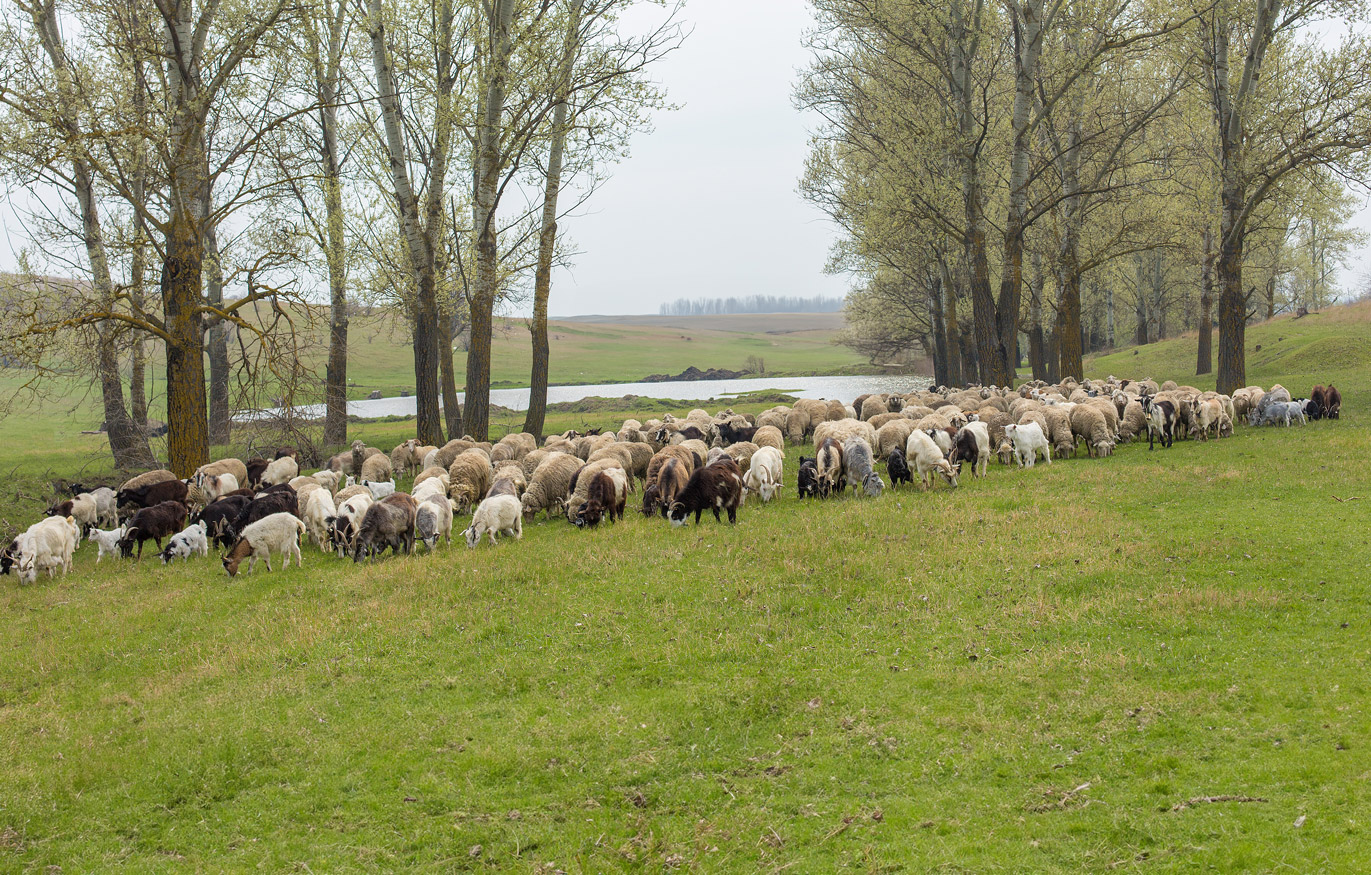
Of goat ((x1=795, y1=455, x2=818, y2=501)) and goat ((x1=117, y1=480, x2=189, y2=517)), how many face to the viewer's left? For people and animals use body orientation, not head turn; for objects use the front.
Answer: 1

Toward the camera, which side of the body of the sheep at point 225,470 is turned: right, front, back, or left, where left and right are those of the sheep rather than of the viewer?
left

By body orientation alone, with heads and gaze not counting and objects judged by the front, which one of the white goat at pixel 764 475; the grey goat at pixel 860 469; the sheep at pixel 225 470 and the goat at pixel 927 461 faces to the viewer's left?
the sheep at pixel 225 470

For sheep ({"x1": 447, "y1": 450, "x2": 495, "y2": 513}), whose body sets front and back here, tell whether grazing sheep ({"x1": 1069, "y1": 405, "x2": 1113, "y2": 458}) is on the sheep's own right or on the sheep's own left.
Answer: on the sheep's own left

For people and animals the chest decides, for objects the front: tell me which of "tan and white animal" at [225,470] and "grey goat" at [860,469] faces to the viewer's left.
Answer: the tan and white animal

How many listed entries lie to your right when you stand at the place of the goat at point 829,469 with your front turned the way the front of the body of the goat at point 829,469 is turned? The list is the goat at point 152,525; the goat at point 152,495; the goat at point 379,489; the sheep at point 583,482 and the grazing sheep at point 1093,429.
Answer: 4

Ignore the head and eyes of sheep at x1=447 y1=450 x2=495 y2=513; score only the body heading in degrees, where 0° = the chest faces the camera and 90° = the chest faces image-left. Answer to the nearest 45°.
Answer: approximately 45°

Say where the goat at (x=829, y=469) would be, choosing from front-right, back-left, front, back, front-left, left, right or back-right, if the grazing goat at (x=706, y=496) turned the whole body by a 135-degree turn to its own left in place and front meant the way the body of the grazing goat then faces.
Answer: front-left

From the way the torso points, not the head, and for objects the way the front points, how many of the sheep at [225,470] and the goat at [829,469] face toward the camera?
1

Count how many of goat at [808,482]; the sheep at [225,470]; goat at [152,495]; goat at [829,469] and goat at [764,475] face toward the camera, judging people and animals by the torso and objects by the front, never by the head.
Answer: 3

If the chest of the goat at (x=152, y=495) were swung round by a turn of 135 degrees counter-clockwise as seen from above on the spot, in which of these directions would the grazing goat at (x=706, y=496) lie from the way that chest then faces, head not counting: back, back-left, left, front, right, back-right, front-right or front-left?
front
